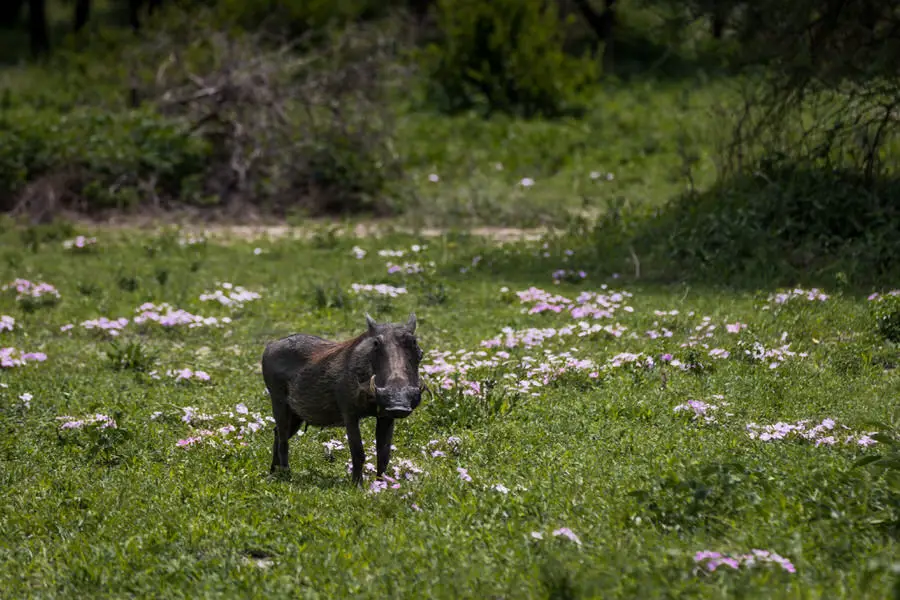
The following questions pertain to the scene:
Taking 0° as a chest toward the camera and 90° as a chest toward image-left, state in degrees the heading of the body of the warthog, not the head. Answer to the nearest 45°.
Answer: approximately 315°

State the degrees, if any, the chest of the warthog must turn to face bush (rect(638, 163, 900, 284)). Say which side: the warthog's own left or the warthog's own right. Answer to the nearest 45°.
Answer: approximately 90° to the warthog's own left

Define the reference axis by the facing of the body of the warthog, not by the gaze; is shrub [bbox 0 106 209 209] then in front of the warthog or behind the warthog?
behind

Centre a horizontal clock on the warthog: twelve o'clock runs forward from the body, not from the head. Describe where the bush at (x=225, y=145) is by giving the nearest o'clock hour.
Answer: The bush is roughly at 7 o'clock from the warthog.

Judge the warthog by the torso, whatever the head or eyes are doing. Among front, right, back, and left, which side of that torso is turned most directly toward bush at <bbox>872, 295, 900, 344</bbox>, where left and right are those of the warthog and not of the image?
left

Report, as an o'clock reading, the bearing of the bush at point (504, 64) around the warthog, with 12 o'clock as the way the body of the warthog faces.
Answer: The bush is roughly at 8 o'clock from the warthog.

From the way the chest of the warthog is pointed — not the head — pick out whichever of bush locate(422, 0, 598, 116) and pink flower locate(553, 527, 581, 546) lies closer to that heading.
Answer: the pink flower

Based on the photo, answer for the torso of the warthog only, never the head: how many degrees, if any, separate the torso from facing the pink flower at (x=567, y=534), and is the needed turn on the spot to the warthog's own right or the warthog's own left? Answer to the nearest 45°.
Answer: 0° — it already faces it
